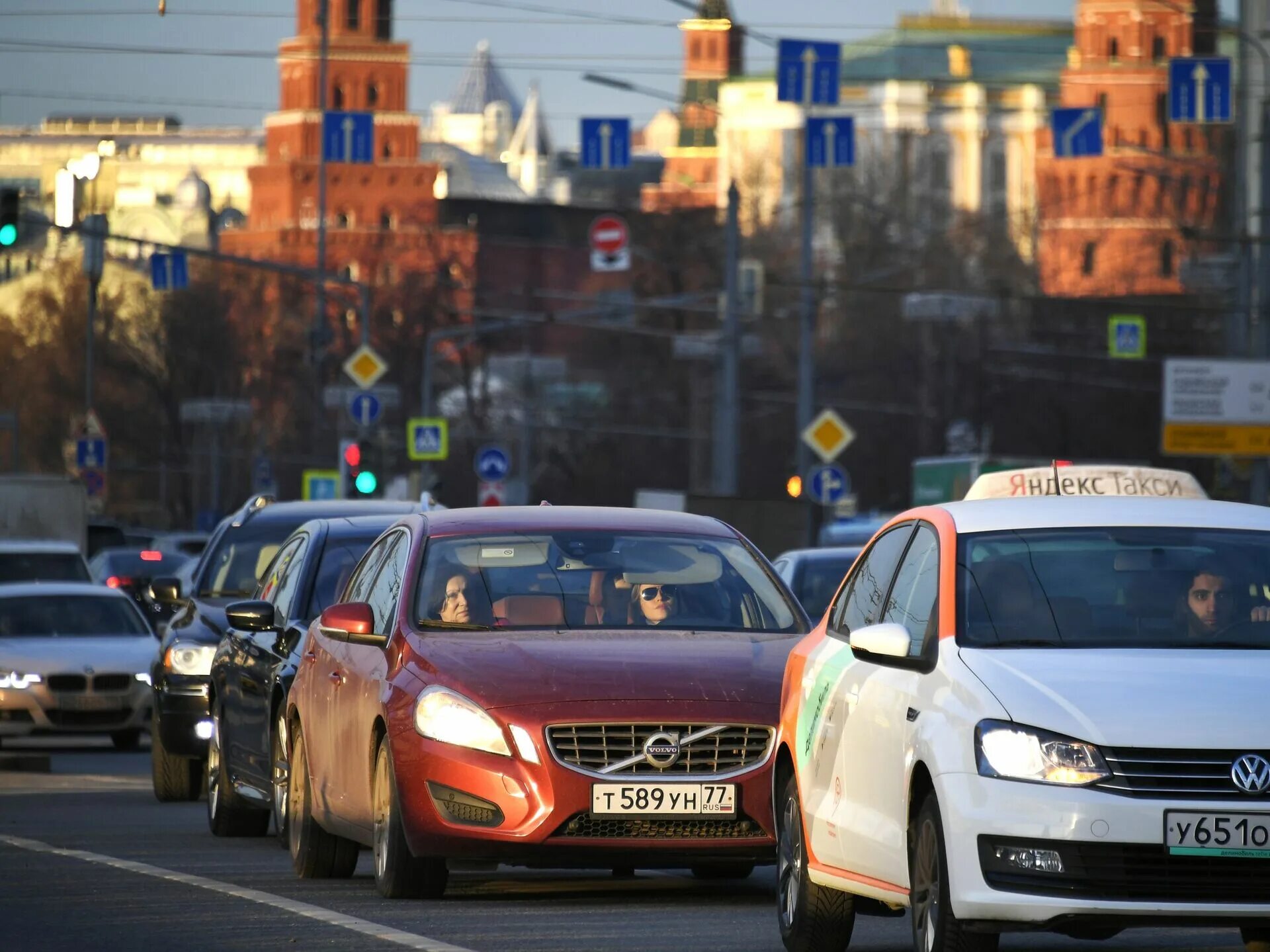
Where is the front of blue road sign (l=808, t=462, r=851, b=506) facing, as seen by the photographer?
facing the viewer

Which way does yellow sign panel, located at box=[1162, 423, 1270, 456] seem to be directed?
toward the camera

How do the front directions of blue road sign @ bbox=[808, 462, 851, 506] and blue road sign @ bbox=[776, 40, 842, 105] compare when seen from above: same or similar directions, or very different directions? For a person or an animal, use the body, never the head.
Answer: same or similar directions

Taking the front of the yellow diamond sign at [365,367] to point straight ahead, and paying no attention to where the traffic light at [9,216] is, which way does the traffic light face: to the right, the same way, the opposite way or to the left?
the same way

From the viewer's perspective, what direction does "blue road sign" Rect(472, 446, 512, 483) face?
toward the camera

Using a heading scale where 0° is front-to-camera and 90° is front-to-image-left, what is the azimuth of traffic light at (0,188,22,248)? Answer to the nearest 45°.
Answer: approximately 0°

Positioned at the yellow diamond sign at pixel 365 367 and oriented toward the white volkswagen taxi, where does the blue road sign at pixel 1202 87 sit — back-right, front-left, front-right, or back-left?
front-left

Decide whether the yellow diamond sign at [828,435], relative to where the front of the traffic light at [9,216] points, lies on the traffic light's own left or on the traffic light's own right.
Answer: on the traffic light's own left

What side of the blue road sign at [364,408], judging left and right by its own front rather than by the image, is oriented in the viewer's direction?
front

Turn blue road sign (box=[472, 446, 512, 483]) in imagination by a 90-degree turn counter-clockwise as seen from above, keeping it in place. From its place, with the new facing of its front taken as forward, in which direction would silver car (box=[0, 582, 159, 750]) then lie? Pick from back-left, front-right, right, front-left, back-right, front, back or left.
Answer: right

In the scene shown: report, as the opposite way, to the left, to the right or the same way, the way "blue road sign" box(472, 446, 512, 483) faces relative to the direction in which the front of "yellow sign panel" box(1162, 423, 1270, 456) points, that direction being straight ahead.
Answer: the same way

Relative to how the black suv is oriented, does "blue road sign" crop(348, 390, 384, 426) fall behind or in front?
behind

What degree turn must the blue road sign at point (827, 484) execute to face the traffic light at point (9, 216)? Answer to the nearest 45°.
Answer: approximately 45° to its right

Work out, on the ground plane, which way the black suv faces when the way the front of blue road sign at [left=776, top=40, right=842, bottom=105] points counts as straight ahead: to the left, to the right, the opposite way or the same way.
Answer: the same way
